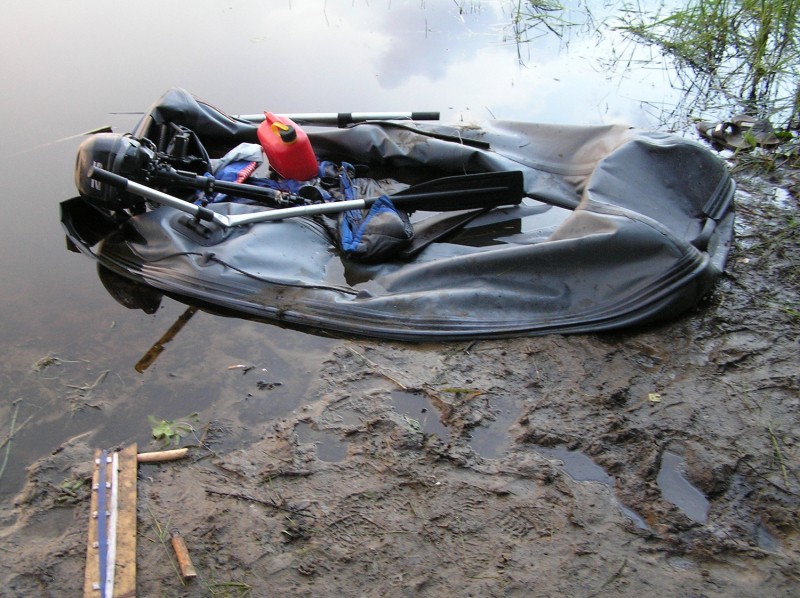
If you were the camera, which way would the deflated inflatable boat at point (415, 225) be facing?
facing to the right of the viewer

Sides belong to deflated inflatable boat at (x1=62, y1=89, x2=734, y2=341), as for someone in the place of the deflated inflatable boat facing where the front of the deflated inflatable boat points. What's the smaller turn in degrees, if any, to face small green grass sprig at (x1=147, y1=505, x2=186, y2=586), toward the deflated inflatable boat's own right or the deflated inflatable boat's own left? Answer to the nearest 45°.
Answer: approximately 135° to the deflated inflatable boat's own right

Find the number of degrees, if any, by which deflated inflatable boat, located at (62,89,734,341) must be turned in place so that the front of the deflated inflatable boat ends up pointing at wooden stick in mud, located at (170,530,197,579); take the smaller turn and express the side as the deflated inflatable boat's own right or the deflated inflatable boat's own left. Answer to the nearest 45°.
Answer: approximately 135° to the deflated inflatable boat's own right

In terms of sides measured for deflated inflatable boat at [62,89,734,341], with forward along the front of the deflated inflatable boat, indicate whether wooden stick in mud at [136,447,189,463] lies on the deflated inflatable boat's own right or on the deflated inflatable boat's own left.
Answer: on the deflated inflatable boat's own right

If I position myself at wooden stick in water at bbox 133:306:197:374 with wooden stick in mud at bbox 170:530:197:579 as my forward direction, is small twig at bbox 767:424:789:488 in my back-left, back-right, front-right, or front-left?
front-left

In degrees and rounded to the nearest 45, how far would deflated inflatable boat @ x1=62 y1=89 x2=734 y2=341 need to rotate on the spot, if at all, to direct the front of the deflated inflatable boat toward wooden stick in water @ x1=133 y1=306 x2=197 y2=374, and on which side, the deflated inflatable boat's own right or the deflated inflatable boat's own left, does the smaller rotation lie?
approximately 135° to the deflated inflatable boat's own right

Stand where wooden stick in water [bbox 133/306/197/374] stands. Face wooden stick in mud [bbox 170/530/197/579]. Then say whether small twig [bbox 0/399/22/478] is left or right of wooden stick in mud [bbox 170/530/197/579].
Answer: right

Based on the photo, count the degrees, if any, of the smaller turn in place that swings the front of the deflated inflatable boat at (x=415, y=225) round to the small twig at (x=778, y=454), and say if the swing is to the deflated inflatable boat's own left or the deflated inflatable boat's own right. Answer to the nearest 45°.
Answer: approximately 45° to the deflated inflatable boat's own right
